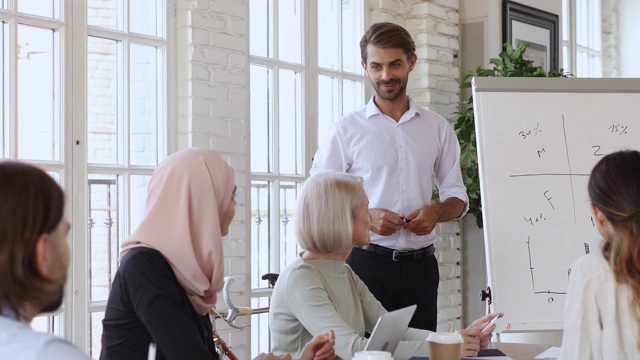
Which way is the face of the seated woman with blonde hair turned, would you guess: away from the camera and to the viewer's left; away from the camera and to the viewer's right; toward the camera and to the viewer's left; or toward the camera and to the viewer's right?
away from the camera and to the viewer's right

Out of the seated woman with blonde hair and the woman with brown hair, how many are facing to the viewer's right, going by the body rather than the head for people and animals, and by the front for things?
1

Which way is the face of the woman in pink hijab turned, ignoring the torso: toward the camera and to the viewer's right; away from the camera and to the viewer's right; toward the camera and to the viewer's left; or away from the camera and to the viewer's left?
away from the camera and to the viewer's right

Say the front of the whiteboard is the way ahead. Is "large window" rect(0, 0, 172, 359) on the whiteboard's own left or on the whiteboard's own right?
on the whiteboard's own right

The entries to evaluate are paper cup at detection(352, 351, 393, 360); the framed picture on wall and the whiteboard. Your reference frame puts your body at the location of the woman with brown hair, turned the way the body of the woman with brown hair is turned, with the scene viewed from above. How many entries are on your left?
1

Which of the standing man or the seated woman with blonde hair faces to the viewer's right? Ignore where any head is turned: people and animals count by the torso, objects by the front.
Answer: the seated woman with blonde hair

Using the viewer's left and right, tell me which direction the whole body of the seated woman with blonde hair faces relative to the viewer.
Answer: facing to the right of the viewer

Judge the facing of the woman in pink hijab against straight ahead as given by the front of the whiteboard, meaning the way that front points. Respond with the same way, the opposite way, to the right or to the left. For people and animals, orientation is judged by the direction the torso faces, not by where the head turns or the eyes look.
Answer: the opposite way

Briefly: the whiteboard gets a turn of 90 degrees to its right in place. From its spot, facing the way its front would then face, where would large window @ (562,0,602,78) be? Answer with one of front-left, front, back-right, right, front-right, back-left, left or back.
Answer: right

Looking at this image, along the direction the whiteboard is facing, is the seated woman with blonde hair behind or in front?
in front

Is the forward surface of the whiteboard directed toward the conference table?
yes
